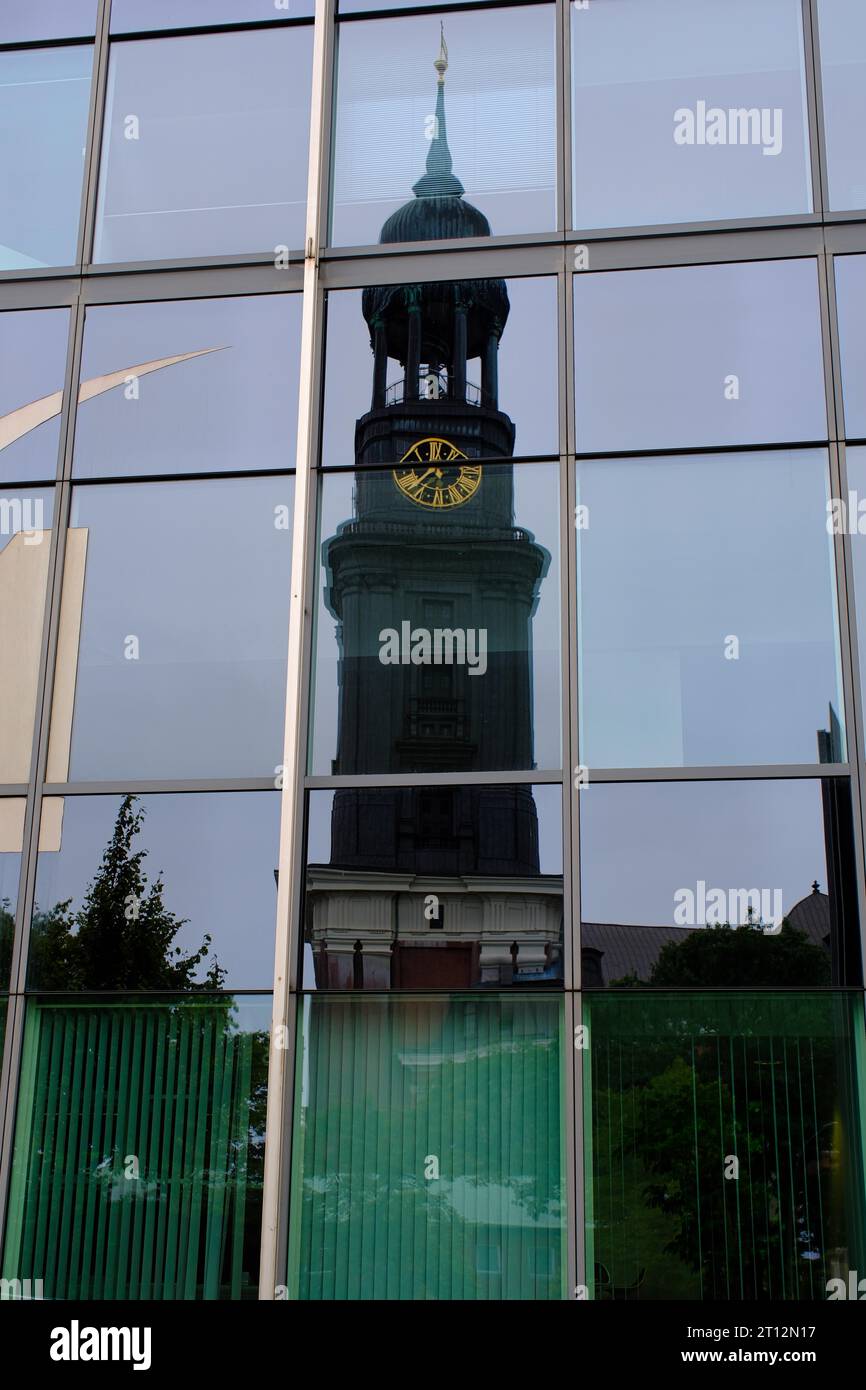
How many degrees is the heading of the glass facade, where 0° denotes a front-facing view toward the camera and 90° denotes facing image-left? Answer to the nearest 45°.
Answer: approximately 0°
